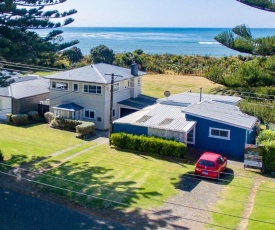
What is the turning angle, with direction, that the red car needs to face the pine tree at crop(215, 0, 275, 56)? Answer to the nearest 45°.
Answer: approximately 135° to its right

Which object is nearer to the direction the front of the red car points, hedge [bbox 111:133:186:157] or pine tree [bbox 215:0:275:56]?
the hedge

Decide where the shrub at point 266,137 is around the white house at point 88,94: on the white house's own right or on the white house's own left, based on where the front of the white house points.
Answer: on the white house's own left

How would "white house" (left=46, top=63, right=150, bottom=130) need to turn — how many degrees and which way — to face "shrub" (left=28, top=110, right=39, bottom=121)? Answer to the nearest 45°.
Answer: approximately 45° to its right

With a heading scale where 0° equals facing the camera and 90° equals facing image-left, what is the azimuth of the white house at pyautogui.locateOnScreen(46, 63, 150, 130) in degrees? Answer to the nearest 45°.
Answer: approximately 45°

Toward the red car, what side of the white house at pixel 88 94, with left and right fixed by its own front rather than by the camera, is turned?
left

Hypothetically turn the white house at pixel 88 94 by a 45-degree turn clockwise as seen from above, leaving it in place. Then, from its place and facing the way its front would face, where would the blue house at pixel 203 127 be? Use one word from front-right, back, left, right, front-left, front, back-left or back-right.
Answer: back-left
